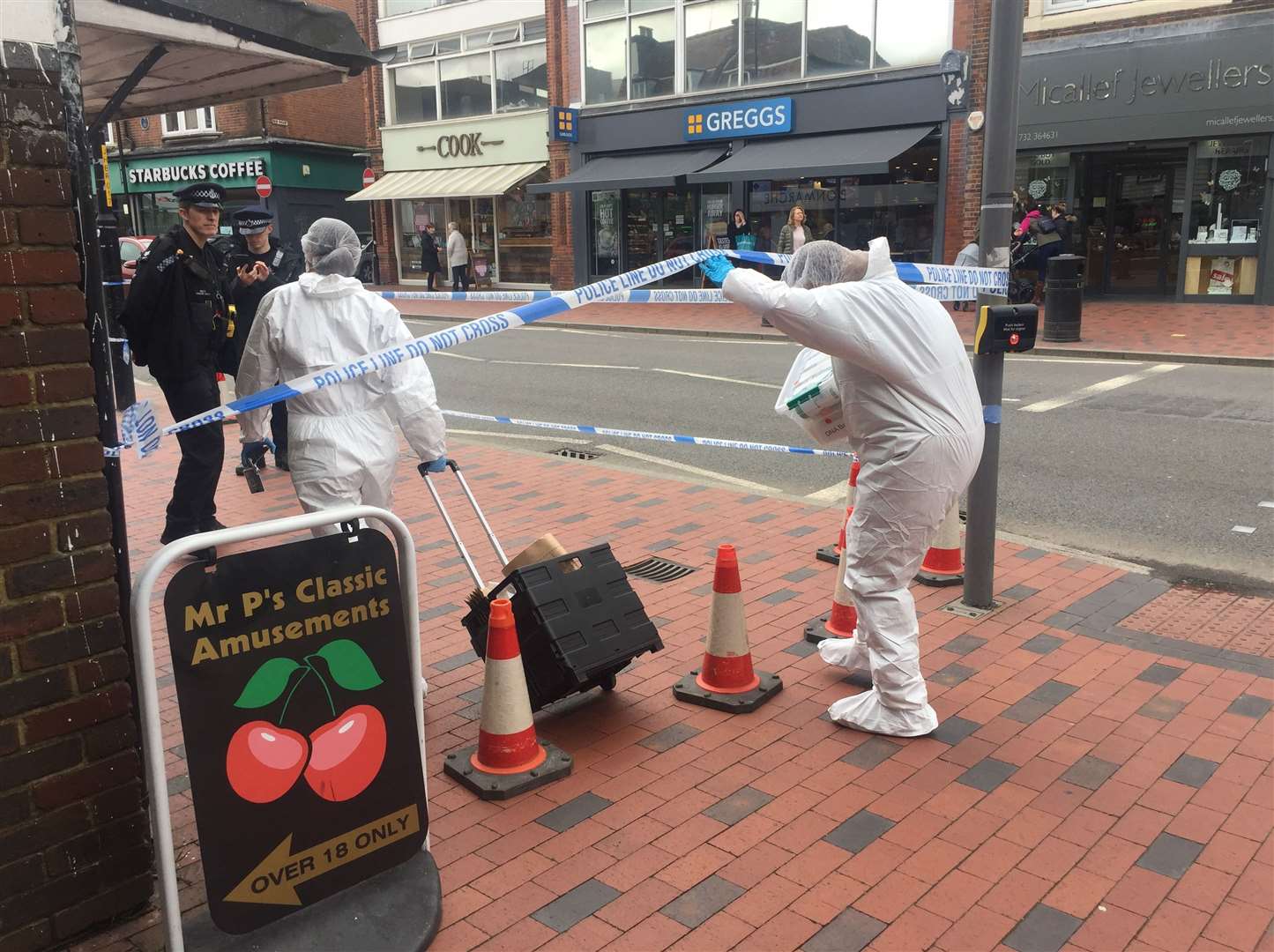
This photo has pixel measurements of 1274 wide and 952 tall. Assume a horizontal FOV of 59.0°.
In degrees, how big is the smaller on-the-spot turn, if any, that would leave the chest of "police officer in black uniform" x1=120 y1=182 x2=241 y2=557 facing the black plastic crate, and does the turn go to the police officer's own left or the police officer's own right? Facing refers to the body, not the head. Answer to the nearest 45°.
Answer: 0° — they already face it

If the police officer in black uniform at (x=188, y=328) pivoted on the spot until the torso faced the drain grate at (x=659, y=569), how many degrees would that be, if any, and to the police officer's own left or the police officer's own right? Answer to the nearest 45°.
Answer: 0° — they already face it

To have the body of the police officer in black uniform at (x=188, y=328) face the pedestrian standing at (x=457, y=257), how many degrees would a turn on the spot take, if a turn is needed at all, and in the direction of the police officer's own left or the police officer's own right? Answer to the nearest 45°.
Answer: approximately 135° to the police officer's own left

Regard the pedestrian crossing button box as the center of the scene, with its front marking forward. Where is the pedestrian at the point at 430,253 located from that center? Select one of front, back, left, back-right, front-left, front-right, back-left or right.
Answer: back

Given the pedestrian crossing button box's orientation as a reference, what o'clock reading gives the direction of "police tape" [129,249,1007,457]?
The police tape is roughly at 3 o'clock from the pedestrian crossing button box.

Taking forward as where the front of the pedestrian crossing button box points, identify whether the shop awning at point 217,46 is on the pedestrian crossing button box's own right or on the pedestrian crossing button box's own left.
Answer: on the pedestrian crossing button box's own right

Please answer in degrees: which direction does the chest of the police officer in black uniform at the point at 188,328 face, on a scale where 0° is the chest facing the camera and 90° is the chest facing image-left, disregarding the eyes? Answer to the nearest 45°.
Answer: approximately 315°

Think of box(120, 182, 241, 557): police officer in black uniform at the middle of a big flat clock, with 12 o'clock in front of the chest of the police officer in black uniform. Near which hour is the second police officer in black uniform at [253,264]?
The second police officer in black uniform is roughly at 8 o'clock from the police officer in black uniform.

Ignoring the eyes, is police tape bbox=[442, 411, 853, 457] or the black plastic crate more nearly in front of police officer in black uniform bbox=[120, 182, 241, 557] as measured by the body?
the black plastic crate
